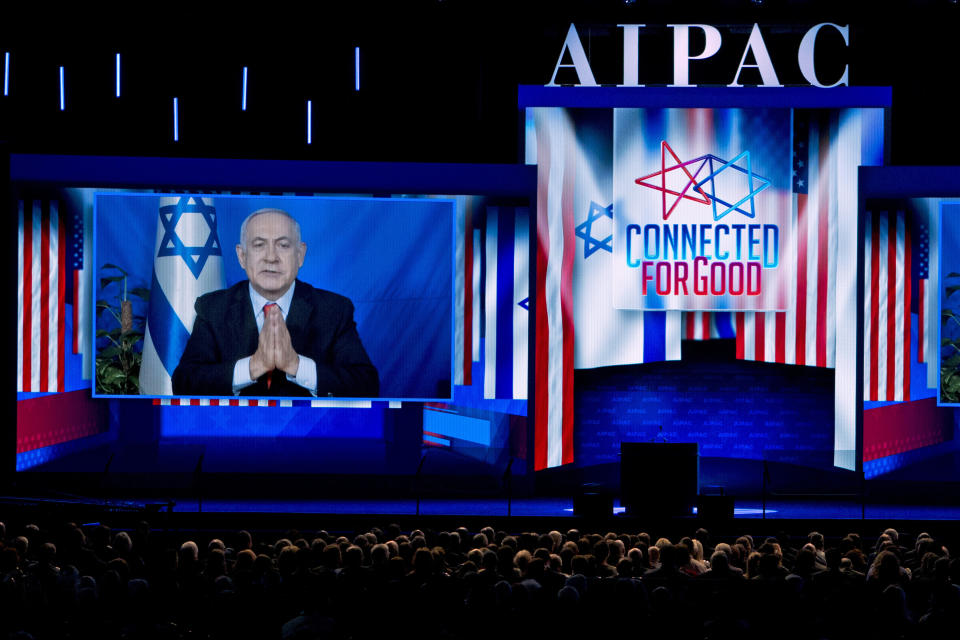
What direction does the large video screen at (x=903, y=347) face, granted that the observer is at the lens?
facing the viewer

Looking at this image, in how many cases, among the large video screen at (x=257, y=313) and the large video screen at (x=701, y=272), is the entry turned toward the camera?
2

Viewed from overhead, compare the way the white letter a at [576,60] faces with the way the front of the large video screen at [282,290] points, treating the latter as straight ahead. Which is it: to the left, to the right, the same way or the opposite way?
the same way

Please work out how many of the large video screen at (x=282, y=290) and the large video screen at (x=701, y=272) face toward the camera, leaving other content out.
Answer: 2

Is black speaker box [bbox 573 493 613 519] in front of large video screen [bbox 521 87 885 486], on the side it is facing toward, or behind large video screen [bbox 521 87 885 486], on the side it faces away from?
in front

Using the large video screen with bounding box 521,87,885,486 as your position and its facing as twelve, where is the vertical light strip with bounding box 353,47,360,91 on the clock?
The vertical light strip is roughly at 3 o'clock from the large video screen.

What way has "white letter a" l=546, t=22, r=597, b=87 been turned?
toward the camera

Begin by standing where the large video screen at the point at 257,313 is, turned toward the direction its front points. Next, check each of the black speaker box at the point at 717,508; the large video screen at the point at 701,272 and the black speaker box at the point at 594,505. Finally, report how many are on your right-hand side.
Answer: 0

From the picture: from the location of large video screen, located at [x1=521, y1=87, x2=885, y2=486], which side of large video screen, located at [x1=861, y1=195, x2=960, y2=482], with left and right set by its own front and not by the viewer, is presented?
right

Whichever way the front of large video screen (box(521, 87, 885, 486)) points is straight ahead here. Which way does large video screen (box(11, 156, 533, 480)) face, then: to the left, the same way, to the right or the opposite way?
the same way

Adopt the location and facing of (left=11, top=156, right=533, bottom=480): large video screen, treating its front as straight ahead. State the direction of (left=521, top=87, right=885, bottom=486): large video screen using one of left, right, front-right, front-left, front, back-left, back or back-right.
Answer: left

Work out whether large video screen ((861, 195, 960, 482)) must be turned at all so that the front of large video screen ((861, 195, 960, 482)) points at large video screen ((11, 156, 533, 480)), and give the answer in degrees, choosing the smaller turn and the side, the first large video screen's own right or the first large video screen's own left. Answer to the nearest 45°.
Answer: approximately 90° to the first large video screen's own right

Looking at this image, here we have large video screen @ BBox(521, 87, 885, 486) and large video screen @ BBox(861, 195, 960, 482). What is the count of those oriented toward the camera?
2

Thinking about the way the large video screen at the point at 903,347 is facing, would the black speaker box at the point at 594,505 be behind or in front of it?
in front

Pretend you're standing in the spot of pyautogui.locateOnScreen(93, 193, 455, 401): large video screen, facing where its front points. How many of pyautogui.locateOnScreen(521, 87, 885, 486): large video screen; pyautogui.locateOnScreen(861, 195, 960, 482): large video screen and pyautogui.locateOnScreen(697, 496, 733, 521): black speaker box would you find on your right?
0
